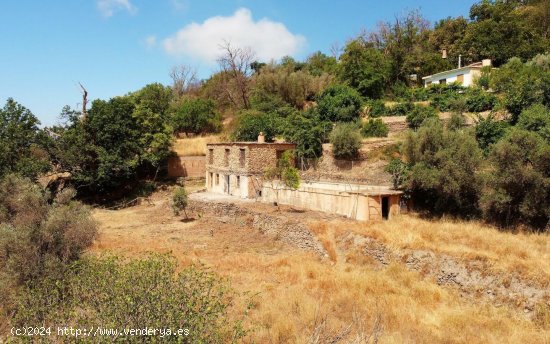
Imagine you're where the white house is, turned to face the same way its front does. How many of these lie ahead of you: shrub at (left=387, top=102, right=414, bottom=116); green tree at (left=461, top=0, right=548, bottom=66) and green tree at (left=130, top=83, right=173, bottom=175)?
2

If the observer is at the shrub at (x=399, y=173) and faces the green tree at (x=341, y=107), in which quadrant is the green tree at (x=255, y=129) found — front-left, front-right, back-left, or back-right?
front-left

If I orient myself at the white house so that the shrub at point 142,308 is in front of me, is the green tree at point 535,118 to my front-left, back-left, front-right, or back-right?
front-left

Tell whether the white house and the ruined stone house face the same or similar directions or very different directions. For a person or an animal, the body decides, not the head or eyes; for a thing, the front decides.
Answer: same or similar directions

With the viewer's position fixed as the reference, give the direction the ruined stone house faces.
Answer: facing the viewer and to the left of the viewer

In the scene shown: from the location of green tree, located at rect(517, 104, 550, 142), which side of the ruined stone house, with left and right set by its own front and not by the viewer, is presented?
left

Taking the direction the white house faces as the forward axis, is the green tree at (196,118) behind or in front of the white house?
in front

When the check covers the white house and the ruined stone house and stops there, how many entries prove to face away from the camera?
0

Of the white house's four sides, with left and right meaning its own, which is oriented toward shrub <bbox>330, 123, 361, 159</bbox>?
front

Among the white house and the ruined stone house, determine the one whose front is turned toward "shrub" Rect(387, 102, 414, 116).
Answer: the white house

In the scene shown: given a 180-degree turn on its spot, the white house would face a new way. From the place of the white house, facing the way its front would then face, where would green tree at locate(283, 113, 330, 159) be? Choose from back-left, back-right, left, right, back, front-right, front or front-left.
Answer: back

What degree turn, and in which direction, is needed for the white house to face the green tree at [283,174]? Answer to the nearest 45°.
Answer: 0° — it already faces it

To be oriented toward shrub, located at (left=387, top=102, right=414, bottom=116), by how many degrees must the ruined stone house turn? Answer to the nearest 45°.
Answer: approximately 135° to its left

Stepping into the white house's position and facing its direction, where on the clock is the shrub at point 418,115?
The shrub is roughly at 11 o'clock from the white house.

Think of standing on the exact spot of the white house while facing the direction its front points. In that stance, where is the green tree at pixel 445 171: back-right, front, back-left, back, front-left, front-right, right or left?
front-left

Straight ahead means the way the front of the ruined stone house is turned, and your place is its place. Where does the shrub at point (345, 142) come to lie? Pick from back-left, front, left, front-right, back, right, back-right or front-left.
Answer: back-left

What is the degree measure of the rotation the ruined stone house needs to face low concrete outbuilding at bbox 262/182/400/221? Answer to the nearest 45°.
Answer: approximately 90° to its left

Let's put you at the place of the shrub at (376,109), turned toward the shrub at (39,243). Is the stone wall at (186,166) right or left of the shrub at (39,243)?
right

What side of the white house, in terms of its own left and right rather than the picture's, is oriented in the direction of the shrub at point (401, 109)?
front
